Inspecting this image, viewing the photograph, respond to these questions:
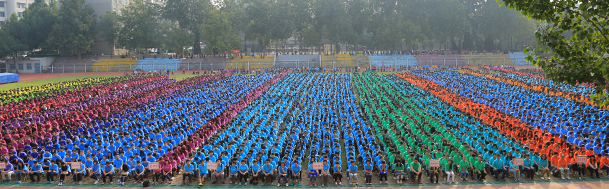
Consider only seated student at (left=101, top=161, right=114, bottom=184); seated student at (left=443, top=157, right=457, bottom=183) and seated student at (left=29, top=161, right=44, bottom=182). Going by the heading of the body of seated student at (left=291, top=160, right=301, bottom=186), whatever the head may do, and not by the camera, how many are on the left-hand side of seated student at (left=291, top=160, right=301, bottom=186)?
1

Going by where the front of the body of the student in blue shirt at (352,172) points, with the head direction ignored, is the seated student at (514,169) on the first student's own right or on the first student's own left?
on the first student's own left

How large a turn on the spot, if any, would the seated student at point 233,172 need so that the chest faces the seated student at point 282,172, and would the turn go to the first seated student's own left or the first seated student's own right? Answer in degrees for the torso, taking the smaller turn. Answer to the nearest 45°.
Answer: approximately 90° to the first seated student's own left

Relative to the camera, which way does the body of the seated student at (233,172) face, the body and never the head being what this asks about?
toward the camera

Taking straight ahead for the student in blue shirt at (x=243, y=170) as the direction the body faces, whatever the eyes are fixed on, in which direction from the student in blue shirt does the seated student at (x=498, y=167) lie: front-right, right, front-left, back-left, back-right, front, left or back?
left

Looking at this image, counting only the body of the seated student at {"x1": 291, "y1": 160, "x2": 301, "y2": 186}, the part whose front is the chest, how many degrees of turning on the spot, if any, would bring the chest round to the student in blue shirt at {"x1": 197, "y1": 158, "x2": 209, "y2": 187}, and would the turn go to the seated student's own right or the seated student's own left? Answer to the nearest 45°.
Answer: approximately 90° to the seated student's own right

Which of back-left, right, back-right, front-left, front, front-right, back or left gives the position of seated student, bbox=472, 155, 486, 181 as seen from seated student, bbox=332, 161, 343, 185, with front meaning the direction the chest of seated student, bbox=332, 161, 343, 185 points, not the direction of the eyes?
left

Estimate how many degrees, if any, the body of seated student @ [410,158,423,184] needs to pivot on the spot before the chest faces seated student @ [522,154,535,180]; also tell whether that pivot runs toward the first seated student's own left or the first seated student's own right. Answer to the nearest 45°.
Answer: approximately 90° to the first seated student's own left

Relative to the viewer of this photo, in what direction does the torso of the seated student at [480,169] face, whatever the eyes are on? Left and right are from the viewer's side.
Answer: facing the viewer

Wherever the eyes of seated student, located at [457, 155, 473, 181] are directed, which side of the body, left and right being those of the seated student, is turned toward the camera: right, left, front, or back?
front

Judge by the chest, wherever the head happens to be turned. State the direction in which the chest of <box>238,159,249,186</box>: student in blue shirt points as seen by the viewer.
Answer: toward the camera
